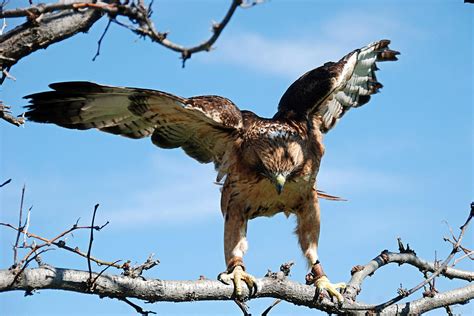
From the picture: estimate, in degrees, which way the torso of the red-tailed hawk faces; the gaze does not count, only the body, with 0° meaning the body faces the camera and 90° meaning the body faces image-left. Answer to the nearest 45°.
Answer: approximately 0°
